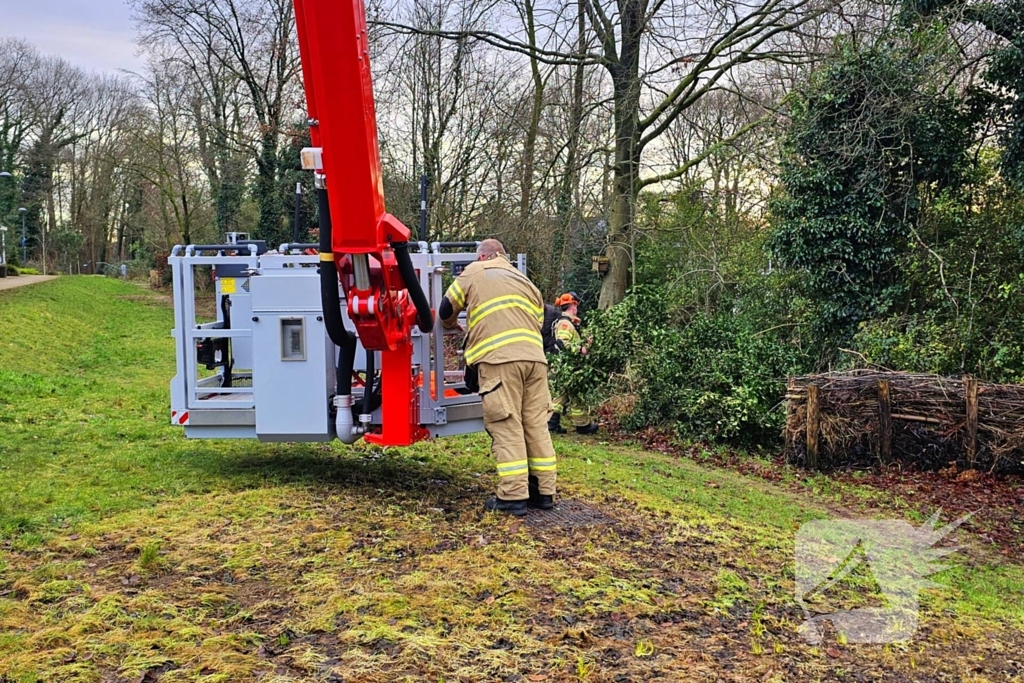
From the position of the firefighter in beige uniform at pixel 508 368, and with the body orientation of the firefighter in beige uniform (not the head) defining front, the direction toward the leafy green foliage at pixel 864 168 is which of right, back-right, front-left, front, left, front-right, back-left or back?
right

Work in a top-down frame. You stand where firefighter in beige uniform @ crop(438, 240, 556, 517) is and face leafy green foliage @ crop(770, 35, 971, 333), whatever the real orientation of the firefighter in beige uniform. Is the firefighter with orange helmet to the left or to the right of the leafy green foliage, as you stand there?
left

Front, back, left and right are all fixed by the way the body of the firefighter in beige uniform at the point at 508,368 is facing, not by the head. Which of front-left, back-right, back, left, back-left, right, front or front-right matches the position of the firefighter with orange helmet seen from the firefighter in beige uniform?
front-right

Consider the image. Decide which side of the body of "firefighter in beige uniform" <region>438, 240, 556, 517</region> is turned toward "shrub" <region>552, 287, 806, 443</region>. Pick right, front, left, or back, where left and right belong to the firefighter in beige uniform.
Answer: right

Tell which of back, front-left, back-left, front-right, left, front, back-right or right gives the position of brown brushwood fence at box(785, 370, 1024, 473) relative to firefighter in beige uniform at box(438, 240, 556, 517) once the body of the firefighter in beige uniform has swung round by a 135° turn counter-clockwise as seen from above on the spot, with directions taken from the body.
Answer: back-left

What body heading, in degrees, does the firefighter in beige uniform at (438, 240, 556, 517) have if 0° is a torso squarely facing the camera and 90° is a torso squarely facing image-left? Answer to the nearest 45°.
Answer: approximately 135°
